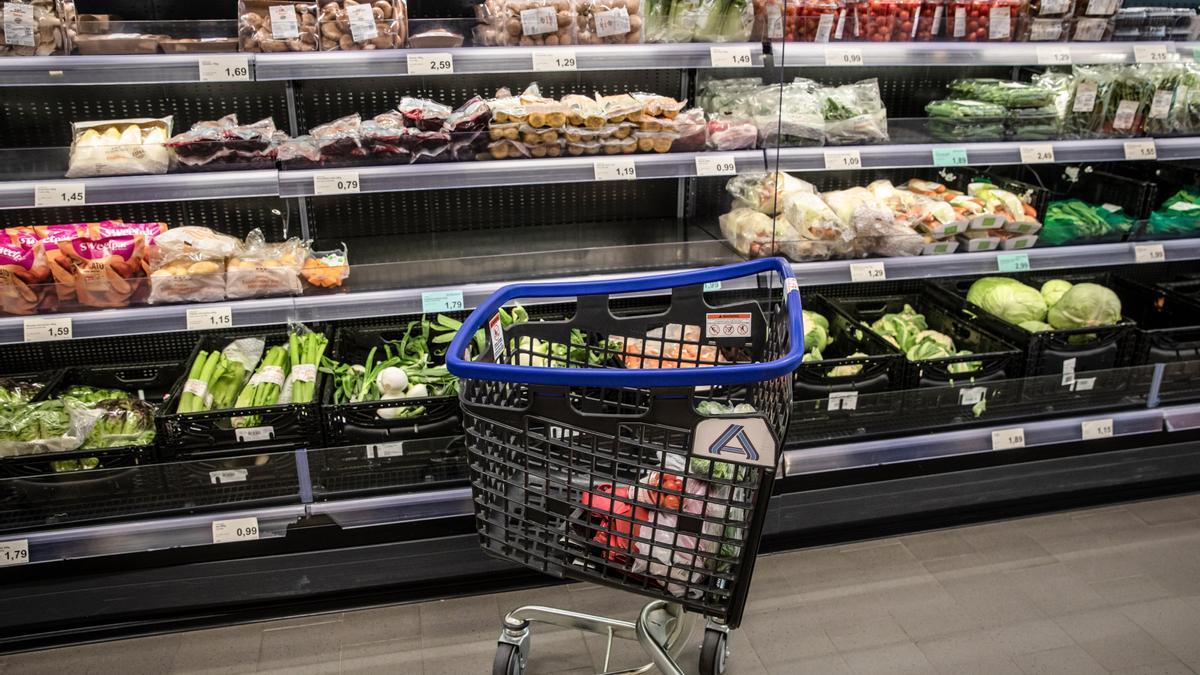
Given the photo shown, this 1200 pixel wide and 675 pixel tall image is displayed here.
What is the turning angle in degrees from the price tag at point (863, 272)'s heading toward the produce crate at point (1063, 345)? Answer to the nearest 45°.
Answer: approximately 90° to its left

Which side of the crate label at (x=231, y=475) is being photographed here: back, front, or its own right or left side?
front

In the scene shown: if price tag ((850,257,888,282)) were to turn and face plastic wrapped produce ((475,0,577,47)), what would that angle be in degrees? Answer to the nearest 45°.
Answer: approximately 90° to its right

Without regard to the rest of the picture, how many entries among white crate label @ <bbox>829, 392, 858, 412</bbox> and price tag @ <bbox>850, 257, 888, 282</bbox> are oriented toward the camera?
2

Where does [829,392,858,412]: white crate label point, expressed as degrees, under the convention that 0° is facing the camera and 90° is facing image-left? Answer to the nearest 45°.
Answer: approximately 0°

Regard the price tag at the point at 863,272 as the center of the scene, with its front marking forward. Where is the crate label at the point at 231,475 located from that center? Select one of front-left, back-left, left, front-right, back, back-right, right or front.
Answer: front-right

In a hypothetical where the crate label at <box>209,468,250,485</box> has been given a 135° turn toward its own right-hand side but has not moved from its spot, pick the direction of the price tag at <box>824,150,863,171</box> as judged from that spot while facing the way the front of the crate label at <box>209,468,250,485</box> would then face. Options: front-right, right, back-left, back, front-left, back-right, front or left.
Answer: back-right
